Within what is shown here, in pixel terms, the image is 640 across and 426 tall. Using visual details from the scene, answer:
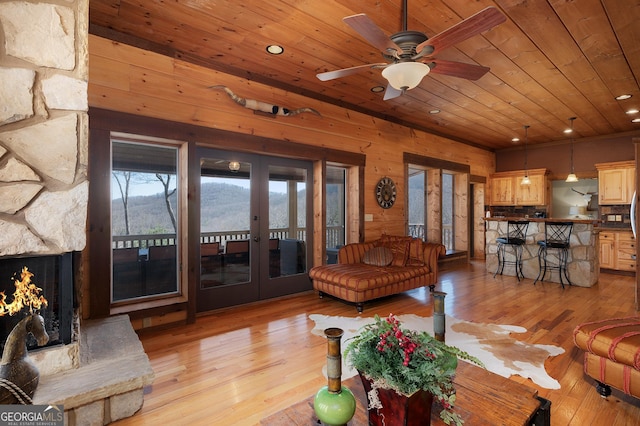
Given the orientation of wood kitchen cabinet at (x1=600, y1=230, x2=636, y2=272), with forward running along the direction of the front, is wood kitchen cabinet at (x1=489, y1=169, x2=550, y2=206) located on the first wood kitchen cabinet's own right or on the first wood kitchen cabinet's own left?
on the first wood kitchen cabinet's own right

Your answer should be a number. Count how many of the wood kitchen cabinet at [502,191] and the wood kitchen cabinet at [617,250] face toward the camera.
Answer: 2

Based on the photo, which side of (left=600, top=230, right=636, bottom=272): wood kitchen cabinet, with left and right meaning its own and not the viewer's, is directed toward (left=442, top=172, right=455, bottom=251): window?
right

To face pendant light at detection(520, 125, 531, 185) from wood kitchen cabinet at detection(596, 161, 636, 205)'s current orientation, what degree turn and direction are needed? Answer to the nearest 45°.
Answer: approximately 90° to its right

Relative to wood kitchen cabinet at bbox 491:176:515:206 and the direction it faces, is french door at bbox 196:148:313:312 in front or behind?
in front

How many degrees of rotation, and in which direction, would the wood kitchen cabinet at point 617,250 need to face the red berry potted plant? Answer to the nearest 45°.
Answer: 0° — it already faces it

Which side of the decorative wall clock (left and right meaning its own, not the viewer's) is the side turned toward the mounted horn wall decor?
right

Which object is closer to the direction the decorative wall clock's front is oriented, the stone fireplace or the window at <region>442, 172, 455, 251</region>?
the stone fireplace

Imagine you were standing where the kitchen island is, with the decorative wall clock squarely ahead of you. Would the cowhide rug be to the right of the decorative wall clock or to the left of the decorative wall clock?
left

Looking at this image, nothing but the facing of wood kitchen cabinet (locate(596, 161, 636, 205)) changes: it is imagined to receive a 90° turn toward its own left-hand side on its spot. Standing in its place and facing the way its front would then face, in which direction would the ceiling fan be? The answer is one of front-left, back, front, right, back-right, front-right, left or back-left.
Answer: right

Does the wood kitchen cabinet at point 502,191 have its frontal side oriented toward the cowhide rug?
yes

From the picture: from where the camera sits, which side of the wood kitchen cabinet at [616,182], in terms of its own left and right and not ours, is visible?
front

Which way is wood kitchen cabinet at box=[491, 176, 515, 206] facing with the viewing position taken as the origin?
facing the viewer

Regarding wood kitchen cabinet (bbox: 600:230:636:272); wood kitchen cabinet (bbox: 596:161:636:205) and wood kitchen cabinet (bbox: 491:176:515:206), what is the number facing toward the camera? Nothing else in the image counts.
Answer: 3
